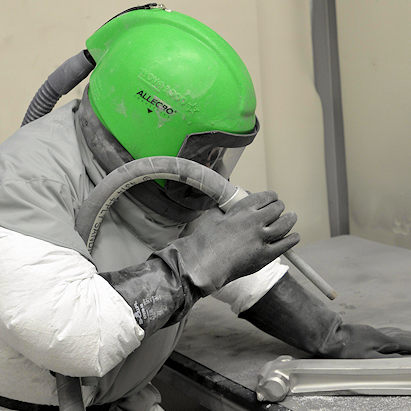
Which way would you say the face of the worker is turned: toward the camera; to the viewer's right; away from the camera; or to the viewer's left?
to the viewer's right

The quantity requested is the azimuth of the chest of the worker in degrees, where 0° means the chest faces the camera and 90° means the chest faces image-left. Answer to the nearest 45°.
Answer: approximately 270°
